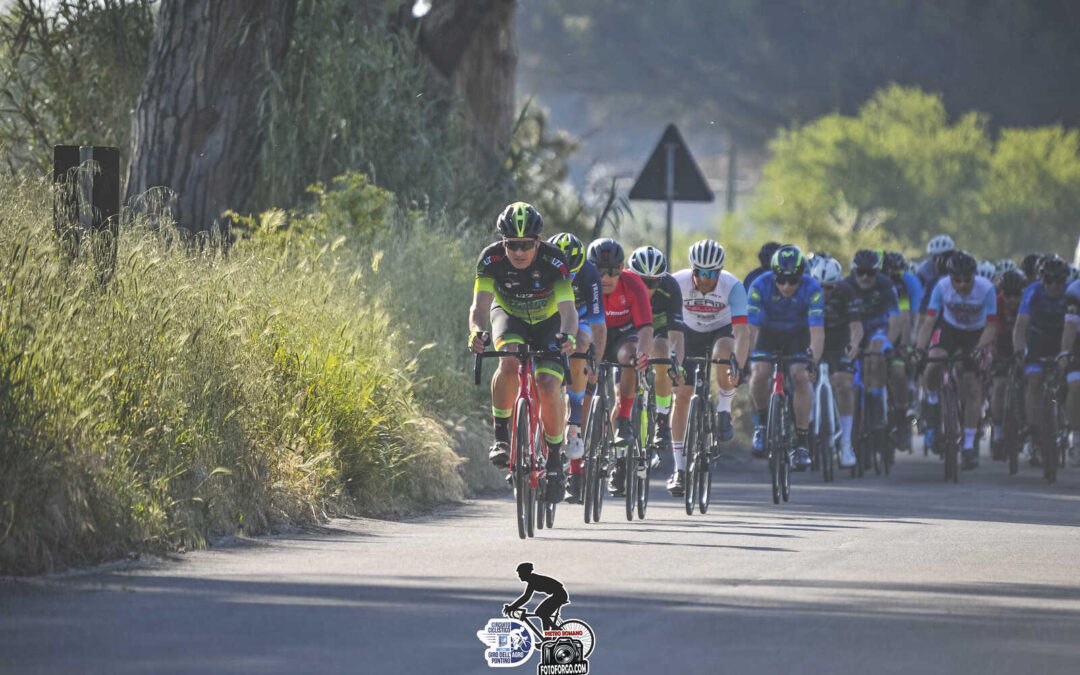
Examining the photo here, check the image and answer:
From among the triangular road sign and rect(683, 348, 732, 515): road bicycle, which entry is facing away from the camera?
the triangular road sign

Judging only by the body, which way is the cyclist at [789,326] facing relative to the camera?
toward the camera

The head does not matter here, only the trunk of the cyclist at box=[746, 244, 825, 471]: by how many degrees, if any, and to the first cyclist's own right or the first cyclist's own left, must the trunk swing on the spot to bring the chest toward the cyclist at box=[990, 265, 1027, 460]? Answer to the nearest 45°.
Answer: approximately 135° to the first cyclist's own left

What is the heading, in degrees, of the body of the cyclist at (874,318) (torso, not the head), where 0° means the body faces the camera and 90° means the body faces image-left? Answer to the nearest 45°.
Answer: approximately 0°

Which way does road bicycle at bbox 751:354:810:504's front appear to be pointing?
toward the camera

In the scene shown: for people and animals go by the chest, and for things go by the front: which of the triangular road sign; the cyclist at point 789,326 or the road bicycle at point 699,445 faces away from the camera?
the triangular road sign

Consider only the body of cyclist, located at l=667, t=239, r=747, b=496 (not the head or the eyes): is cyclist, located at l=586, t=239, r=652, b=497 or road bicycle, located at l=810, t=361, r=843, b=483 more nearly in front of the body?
the cyclist

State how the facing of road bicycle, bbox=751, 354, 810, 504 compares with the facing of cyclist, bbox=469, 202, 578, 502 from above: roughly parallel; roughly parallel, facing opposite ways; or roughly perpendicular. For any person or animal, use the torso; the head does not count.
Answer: roughly parallel

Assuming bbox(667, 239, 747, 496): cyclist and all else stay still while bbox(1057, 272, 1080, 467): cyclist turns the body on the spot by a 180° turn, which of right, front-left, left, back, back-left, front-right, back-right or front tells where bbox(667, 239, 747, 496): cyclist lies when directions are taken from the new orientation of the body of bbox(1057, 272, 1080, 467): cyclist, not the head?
back-left

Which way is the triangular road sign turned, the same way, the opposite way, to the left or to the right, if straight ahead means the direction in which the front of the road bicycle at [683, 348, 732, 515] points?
the opposite way

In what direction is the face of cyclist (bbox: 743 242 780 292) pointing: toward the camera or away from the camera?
toward the camera

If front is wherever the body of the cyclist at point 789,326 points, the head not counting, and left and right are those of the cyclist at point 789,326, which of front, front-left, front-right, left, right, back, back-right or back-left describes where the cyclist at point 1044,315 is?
back-left

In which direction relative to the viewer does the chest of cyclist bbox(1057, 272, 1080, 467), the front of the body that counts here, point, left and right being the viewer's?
facing the viewer
